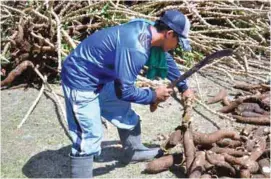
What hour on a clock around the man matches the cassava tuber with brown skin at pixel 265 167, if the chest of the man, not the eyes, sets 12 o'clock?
The cassava tuber with brown skin is roughly at 12 o'clock from the man.

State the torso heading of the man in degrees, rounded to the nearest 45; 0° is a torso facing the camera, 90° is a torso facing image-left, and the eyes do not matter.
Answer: approximately 270°

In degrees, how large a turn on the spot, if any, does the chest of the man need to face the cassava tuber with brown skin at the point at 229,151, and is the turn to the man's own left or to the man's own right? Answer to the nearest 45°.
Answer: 0° — they already face it

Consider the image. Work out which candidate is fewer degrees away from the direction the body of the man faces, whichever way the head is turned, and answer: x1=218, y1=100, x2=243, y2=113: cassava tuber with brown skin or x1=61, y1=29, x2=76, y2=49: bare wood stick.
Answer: the cassava tuber with brown skin

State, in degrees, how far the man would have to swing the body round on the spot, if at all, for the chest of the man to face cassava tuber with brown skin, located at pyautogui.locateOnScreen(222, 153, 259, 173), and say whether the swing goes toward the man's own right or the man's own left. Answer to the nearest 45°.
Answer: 0° — they already face it
